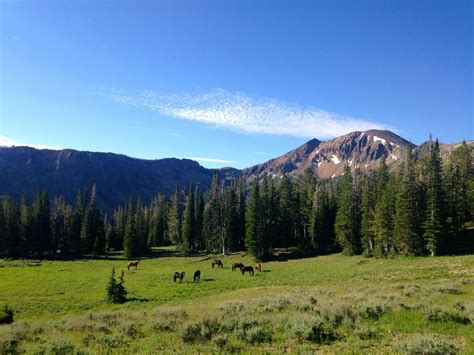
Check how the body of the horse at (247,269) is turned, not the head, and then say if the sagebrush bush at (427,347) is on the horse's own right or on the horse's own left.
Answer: on the horse's own left

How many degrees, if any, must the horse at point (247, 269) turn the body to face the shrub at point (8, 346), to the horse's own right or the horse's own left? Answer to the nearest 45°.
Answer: approximately 90° to the horse's own left

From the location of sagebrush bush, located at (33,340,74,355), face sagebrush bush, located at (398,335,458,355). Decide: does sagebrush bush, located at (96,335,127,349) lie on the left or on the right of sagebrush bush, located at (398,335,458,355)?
left

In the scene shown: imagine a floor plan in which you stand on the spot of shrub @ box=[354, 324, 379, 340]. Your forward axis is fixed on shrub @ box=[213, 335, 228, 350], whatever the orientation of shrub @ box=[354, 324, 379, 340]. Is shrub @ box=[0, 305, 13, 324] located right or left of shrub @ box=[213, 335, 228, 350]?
right

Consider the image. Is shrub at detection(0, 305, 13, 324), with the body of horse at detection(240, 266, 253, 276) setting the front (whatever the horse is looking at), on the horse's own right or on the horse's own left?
on the horse's own left

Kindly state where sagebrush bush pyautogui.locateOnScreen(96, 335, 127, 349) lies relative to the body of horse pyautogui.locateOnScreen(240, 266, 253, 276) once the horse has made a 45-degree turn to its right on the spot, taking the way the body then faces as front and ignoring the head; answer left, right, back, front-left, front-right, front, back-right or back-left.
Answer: back-left

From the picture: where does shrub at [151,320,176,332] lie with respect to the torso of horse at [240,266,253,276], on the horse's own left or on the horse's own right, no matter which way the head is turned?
on the horse's own left

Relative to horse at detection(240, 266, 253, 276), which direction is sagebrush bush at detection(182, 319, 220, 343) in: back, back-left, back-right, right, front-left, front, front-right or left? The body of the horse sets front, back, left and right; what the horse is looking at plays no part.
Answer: left

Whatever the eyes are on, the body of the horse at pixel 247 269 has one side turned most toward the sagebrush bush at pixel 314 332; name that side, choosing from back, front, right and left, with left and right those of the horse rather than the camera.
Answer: left

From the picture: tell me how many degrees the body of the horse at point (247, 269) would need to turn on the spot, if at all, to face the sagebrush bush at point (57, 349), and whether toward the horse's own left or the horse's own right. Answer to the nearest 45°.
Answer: approximately 90° to the horse's own left

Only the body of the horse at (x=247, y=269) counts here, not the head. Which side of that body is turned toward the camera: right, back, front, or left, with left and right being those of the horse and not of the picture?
left

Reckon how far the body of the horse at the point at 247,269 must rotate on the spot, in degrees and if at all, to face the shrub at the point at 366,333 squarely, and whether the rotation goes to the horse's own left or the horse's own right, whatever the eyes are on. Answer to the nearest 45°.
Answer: approximately 90° to the horse's own left

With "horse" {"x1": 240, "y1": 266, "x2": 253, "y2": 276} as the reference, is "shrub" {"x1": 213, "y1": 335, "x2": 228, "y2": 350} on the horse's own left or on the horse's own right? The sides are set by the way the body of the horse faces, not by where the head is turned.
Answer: on the horse's own left
